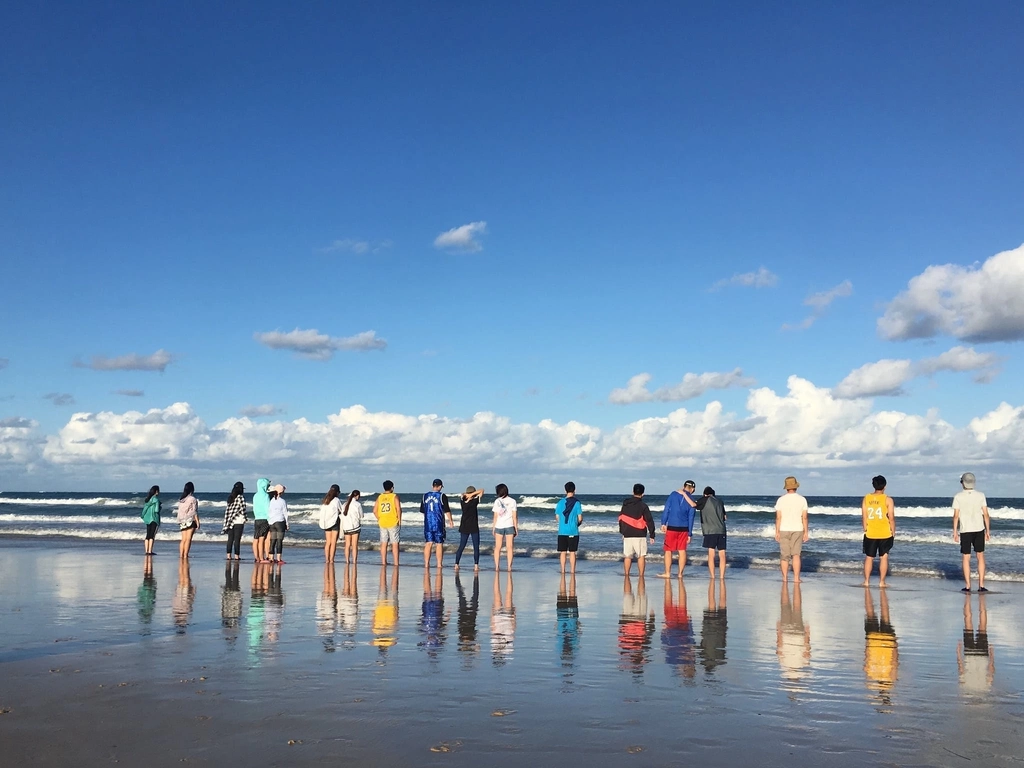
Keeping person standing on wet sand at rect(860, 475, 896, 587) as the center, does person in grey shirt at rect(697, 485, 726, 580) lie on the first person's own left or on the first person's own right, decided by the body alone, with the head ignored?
on the first person's own left

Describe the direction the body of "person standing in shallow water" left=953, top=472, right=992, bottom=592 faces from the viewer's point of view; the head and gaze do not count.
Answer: away from the camera

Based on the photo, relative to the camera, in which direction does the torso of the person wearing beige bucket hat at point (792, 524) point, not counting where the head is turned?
away from the camera

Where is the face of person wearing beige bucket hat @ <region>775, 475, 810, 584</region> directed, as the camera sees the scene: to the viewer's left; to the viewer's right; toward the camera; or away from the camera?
away from the camera

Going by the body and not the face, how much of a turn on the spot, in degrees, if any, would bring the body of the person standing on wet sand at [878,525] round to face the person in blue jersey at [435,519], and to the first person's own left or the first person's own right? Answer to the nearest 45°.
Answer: approximately 90° to the first person's own left

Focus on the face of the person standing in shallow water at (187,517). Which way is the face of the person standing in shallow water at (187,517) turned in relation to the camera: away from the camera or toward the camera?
away from the camera

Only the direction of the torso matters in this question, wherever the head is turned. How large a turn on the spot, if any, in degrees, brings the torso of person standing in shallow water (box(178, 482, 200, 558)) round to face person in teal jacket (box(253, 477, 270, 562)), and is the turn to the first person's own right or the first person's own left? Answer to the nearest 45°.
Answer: approximately 135° to the first person's own right

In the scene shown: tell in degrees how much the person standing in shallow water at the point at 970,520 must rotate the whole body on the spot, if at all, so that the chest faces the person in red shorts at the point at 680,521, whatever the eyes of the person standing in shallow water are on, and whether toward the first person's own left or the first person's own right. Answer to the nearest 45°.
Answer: approximately 90° to the first person's own left

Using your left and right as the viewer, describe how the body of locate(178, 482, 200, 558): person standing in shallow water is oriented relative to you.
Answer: facing away from the viewer

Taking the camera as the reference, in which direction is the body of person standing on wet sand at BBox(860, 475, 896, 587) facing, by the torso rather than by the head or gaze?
away from the camera

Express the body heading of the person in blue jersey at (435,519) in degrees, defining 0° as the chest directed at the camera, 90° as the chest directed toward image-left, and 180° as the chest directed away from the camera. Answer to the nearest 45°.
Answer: approximately 180°
